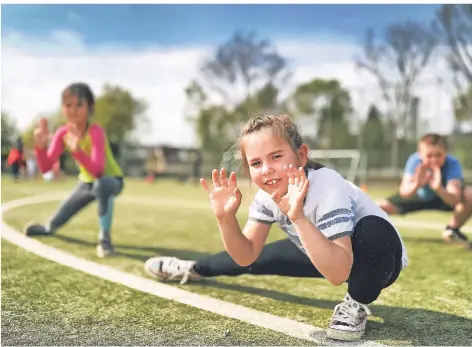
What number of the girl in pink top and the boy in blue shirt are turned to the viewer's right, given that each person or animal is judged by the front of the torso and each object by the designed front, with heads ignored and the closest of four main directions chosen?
0

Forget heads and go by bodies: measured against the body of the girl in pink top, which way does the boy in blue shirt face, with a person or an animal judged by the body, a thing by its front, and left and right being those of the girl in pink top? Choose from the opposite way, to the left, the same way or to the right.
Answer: the same way

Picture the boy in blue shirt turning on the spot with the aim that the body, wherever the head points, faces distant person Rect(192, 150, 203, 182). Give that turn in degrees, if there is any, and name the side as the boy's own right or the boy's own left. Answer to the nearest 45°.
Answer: approximately 135° to the boy's own right

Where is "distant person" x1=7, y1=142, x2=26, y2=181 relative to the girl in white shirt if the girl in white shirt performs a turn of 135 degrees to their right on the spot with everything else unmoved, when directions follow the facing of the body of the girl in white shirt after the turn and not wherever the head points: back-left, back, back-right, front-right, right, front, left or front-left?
front-left

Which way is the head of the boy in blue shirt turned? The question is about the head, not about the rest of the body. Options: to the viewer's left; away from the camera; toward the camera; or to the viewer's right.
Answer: toward the camera

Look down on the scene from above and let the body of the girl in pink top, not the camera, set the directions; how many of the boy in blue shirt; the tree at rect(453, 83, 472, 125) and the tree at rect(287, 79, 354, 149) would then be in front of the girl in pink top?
0

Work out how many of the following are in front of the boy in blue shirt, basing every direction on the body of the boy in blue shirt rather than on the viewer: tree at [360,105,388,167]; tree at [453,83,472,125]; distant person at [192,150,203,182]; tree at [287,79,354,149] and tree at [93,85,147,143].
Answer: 0

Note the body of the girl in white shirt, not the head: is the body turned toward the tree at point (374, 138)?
no

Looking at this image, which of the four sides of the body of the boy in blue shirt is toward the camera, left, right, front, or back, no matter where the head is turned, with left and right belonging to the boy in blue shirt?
front

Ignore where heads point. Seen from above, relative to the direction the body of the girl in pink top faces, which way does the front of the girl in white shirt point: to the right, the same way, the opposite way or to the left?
the same way

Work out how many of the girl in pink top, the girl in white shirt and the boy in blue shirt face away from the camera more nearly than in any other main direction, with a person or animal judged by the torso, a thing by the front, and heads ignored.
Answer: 0

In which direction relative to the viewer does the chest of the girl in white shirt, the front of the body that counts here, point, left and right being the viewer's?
facing the viewer and to the left of the viewer

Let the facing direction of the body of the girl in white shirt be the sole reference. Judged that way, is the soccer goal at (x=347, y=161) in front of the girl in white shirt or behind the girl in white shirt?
behind

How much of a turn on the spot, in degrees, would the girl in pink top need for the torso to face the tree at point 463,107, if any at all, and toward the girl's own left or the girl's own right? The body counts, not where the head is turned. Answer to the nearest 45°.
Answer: approximately 180°

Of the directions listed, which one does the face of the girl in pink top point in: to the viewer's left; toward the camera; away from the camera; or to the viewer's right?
toward the camera

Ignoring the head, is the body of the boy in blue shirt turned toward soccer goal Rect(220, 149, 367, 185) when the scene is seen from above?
no

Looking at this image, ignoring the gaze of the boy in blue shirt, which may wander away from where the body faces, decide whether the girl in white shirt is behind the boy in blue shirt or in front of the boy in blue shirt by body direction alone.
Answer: in front

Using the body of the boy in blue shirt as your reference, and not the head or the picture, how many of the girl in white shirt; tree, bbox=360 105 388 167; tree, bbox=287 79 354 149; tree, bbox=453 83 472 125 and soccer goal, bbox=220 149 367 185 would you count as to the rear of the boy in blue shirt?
4
